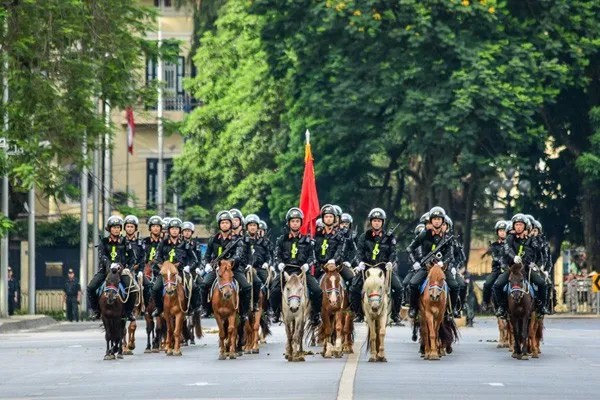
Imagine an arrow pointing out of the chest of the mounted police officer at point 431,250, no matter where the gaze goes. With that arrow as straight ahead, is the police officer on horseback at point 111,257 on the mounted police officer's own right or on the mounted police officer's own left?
on the mounted police officer's own right

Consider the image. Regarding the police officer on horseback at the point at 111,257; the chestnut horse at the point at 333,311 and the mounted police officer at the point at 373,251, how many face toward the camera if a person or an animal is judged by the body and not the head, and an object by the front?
3

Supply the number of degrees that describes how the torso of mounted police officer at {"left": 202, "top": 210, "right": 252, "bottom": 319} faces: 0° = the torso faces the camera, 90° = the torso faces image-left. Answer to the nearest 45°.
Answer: approximately 0°

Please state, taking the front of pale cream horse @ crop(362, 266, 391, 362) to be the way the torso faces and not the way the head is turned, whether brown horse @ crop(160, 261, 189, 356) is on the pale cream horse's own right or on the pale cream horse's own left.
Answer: on the pale cream horse's own right
